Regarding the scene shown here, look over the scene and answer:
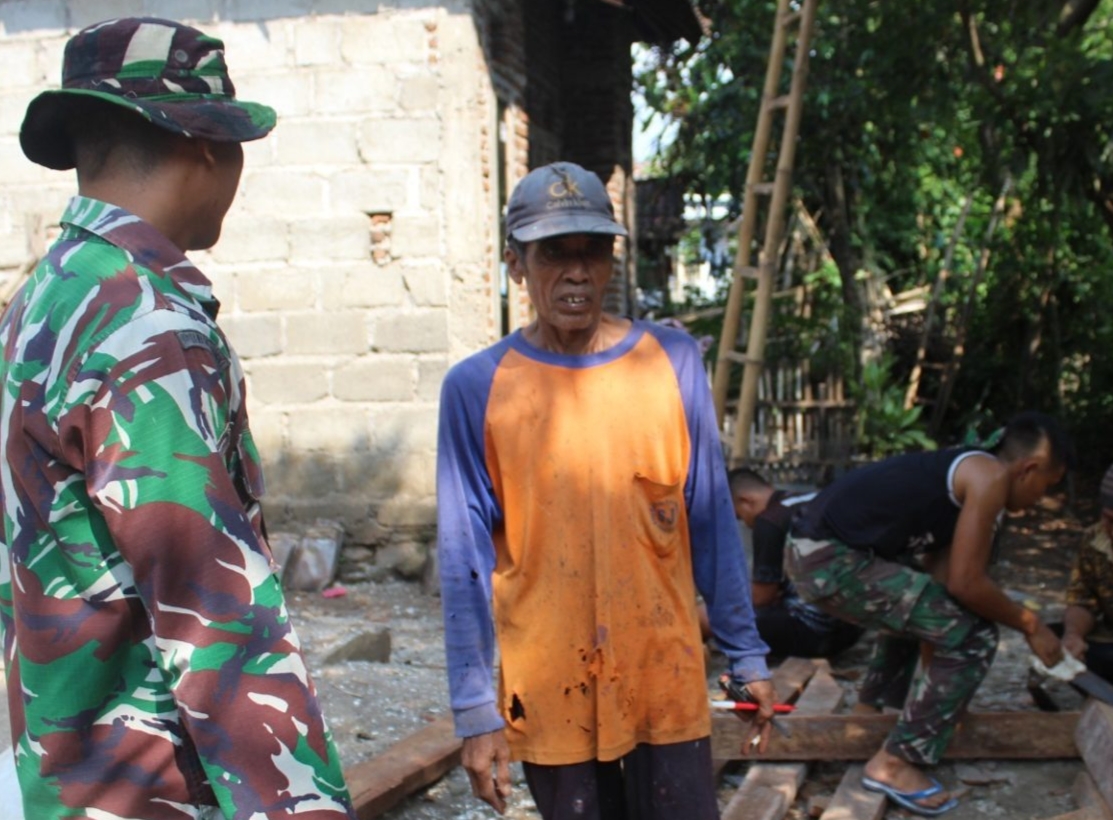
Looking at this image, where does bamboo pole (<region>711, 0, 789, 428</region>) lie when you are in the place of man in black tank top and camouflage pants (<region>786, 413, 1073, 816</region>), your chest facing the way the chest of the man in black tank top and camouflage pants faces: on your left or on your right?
on your left

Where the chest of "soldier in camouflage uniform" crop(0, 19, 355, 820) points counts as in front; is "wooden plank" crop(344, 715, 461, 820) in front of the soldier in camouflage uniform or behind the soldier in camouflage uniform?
in front

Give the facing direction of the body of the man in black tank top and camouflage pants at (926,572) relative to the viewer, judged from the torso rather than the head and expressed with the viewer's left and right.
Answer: facing to the right of the viewer

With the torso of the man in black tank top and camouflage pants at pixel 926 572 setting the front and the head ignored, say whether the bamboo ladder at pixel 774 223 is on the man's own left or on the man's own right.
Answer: on the man's own left

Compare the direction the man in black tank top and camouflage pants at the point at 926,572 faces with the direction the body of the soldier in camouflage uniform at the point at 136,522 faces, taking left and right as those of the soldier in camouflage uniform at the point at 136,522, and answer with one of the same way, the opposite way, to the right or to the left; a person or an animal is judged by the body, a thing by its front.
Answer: to the right

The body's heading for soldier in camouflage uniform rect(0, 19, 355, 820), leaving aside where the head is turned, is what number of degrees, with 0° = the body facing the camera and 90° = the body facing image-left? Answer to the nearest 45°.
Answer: approximately 225°

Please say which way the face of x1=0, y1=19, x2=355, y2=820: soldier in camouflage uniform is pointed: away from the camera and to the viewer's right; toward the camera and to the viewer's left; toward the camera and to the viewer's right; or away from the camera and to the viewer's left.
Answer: away from the camera and to the viewer's right

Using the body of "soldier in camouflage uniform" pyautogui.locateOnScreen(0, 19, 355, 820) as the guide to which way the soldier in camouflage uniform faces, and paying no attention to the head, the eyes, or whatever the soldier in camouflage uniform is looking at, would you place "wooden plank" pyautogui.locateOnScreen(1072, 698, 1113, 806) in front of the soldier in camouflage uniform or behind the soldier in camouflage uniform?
in front

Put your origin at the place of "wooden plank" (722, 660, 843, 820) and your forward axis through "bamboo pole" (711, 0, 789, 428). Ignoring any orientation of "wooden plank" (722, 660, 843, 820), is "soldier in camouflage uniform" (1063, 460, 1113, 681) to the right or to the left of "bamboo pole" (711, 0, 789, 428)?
right

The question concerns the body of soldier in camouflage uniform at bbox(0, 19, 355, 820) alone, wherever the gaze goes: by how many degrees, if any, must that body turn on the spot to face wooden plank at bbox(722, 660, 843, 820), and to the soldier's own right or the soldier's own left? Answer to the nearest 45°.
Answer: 0° — they already face it

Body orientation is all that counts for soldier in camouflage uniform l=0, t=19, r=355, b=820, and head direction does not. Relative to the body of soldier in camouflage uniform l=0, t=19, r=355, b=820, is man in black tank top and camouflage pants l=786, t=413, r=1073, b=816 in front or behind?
in front

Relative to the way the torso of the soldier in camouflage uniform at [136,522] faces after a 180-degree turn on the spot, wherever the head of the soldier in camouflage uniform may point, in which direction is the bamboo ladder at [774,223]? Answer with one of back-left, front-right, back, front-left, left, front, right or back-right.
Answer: back

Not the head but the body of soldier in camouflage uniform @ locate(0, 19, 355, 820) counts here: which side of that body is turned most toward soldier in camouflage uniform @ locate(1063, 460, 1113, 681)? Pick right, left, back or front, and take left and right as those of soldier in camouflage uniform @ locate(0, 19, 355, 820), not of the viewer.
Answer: front
